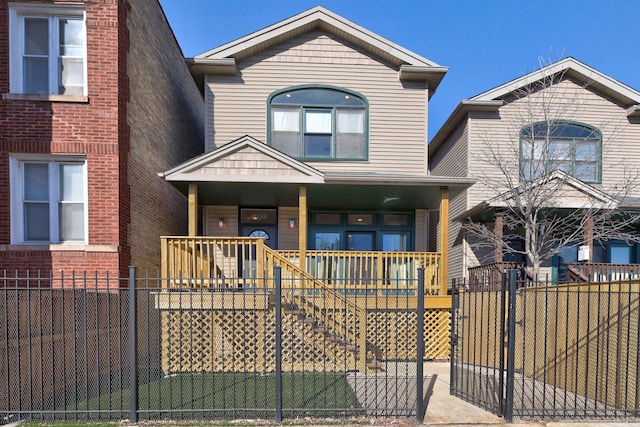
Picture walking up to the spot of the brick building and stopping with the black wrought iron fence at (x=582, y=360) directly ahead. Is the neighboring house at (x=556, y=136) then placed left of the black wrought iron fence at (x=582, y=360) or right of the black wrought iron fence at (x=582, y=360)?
left

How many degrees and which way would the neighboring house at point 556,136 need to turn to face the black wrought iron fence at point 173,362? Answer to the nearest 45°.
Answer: approximately 45° to its right

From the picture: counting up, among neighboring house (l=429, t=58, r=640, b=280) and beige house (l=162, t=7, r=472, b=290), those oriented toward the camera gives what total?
2

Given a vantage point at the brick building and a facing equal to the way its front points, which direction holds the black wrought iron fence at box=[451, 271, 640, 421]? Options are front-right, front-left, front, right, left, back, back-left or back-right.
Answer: front-left

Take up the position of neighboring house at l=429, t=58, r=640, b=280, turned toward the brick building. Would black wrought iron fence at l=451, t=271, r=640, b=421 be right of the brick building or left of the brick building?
left

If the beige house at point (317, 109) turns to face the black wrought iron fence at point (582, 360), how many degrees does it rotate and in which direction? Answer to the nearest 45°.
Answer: approximately 45° to its left

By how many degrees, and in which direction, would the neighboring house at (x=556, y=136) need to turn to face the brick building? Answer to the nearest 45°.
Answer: approximately 45° to its right

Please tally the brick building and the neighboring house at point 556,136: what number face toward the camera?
2

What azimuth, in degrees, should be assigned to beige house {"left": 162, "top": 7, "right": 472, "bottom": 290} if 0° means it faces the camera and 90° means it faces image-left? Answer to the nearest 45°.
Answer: approximately 0°

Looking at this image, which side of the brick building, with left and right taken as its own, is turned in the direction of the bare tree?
left

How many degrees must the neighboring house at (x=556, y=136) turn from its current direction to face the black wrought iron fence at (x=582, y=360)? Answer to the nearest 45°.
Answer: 0° — it already faces it
